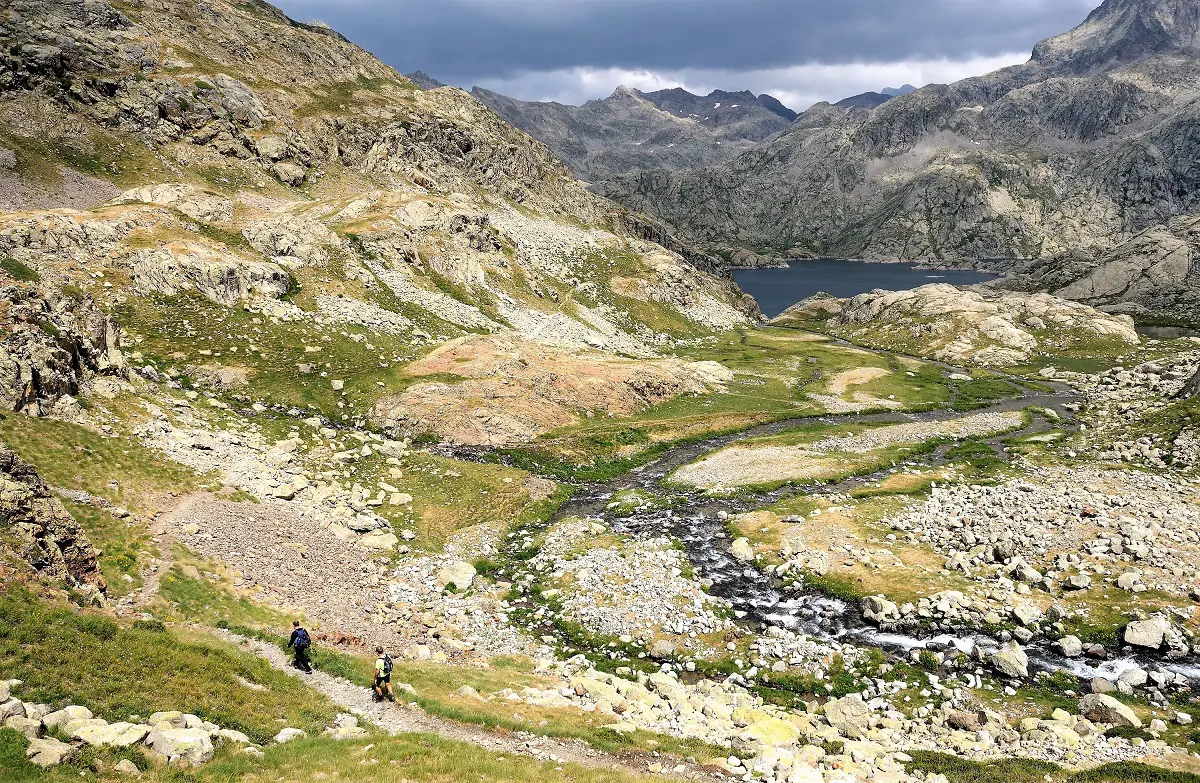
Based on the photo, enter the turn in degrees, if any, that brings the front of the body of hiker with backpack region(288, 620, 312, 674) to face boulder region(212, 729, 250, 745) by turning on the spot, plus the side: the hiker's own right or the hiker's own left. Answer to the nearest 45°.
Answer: approximately 135° to the hiker's own left

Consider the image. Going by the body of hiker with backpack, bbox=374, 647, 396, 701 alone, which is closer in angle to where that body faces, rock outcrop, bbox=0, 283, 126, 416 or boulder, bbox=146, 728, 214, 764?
the rock outcrop

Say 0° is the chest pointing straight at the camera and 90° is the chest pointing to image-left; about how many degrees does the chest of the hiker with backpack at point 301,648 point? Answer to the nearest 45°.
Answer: approximately 135°

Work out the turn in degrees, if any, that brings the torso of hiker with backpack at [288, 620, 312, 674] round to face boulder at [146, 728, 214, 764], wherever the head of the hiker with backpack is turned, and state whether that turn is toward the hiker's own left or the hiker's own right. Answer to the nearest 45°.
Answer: approximately 135° to the hiker's own left

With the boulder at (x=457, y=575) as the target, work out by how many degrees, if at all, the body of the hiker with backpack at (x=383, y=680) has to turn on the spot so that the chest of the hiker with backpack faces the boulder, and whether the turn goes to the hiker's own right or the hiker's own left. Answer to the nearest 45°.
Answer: approximately 45° to the hiker's own right

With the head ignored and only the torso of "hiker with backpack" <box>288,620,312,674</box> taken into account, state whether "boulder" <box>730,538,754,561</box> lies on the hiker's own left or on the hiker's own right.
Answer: on the hiker's own right

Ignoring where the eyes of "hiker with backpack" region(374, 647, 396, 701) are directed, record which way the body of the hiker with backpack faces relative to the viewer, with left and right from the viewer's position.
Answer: facing away from the viewer and to the left of the viewer
